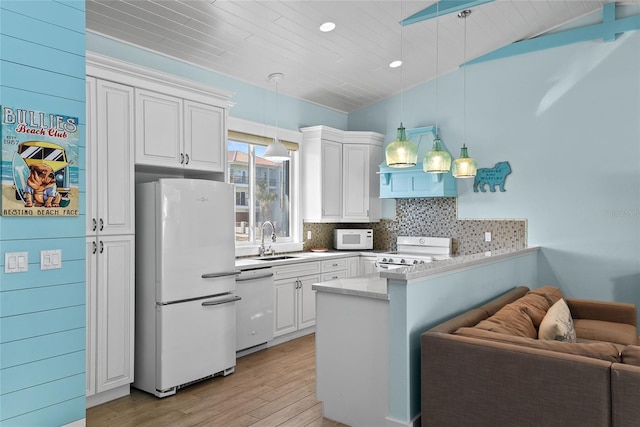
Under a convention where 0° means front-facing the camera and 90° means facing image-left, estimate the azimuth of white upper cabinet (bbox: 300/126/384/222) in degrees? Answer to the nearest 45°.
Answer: approximately 0°

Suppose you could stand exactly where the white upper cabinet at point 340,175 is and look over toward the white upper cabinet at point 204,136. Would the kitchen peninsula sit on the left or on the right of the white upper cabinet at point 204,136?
left

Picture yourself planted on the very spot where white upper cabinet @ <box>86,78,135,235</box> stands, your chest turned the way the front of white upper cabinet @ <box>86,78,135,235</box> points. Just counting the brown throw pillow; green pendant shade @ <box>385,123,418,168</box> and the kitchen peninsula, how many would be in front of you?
3

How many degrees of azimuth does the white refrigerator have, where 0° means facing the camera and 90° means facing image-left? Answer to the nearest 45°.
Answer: approximately 315°

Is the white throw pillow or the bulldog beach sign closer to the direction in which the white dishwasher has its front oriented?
the white throw pillow

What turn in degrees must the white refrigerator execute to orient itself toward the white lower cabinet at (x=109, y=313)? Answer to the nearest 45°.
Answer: approximately 135° to its right

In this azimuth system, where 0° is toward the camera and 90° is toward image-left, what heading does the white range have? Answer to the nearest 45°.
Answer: approximately 45°

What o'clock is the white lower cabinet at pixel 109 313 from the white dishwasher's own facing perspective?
The white lower cabinet is roughly at 3 o'clock from the white dishwasher.

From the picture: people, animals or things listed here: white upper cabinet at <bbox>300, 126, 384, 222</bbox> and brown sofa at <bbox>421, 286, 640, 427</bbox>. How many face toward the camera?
1
